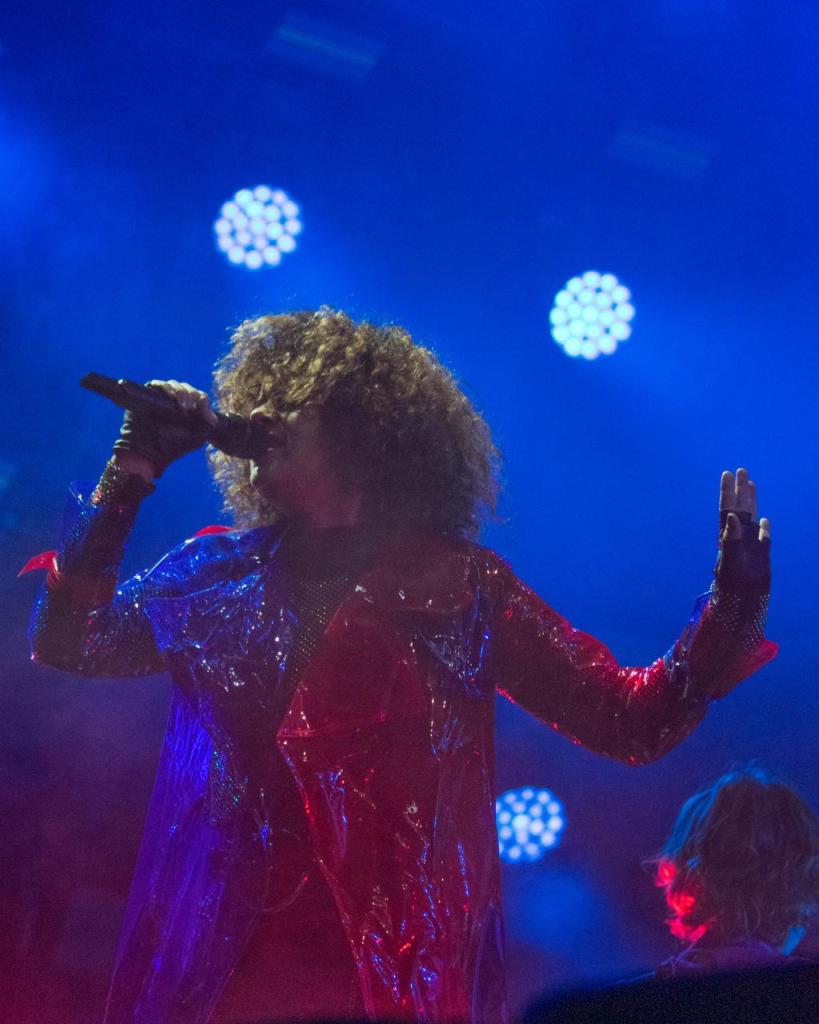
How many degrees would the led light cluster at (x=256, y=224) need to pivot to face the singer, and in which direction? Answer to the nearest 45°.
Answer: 0° — it already faces them

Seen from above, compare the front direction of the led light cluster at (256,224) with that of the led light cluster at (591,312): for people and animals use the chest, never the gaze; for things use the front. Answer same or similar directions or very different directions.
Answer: same or similar directions

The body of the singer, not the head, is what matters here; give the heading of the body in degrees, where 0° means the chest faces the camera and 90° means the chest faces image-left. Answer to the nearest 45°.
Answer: approximately 45°

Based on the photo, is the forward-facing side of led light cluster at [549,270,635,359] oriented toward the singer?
yes

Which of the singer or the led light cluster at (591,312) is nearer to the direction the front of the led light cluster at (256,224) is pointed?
the singer

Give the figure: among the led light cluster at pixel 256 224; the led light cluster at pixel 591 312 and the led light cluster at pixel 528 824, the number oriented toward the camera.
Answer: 3

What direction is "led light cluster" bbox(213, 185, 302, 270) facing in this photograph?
toward the camera

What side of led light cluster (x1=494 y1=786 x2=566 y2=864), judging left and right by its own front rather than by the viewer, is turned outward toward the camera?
front

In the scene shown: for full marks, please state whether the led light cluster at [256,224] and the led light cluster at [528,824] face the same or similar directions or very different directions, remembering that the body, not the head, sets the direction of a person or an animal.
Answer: same or similar directions
